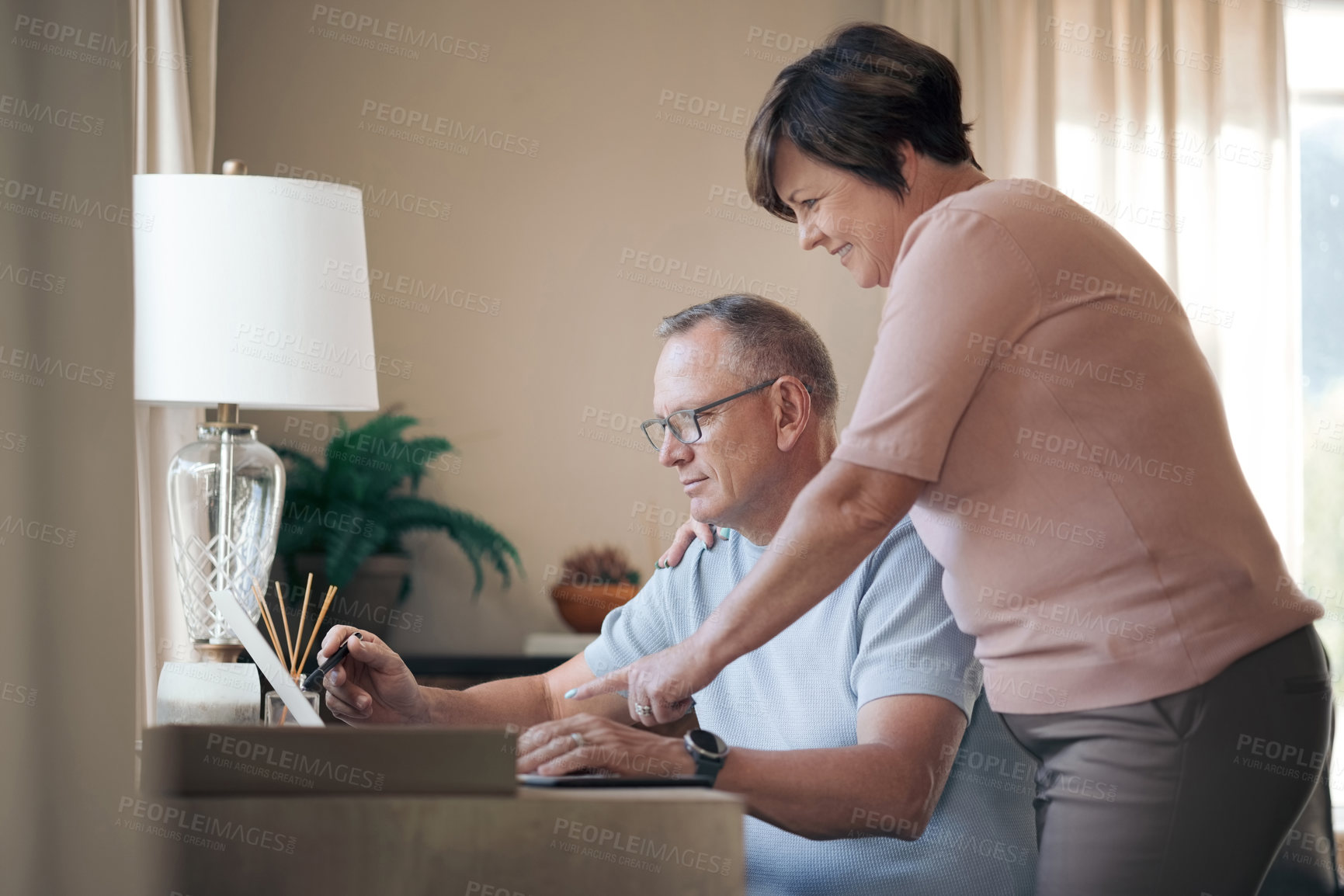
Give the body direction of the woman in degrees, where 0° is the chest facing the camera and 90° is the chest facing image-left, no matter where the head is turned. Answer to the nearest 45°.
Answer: approximately 90°

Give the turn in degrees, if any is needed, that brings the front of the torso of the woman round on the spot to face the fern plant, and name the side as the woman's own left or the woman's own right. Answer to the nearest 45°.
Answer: approximately 45° to the woman's own right

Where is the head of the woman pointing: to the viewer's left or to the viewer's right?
to the viewer's left

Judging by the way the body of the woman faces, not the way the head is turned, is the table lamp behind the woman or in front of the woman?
in front

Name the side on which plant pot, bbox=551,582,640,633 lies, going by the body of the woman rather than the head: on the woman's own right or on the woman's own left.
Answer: on the woman's own right

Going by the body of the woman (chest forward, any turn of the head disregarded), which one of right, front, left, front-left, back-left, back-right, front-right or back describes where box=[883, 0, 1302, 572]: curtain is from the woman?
right

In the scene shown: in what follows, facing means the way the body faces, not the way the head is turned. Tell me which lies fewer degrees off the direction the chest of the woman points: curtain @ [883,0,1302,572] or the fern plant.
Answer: the fern plant

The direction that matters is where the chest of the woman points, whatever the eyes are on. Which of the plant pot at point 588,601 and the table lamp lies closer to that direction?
the table lamp

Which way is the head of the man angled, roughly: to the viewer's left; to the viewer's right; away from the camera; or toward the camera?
to the viewer's left
